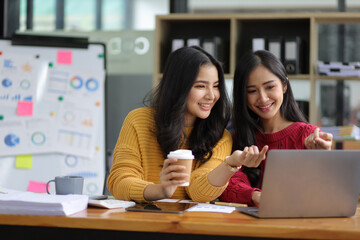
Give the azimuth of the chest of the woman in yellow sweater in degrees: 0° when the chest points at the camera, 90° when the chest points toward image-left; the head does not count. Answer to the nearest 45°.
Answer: approximately 315°

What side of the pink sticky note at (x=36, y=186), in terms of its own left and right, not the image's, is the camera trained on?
front

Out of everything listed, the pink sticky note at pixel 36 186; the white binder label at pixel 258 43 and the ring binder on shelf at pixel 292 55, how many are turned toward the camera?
3

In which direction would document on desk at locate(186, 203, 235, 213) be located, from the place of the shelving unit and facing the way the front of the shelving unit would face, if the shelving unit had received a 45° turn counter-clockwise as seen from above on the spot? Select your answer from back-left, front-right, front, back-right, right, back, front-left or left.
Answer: front-right

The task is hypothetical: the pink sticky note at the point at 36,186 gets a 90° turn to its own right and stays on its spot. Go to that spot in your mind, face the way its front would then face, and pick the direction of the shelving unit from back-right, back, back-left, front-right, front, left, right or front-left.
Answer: back

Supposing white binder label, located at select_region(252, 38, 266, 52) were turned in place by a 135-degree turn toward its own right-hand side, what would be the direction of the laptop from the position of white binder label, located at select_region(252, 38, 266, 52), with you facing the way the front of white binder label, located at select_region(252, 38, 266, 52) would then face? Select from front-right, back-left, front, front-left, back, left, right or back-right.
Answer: back-left

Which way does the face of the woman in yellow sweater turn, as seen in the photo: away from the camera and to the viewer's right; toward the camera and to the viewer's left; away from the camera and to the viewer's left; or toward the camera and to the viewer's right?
toward the camera and to the viewer's right

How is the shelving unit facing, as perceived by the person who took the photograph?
facing the viewer

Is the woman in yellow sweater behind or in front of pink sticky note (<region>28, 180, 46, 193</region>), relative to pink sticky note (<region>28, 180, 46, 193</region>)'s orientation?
in front

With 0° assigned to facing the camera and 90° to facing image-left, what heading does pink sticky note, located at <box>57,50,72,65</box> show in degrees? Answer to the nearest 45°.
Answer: approximately 0°

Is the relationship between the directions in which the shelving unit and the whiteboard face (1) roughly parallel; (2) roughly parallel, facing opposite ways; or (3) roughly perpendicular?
roughly parallel
